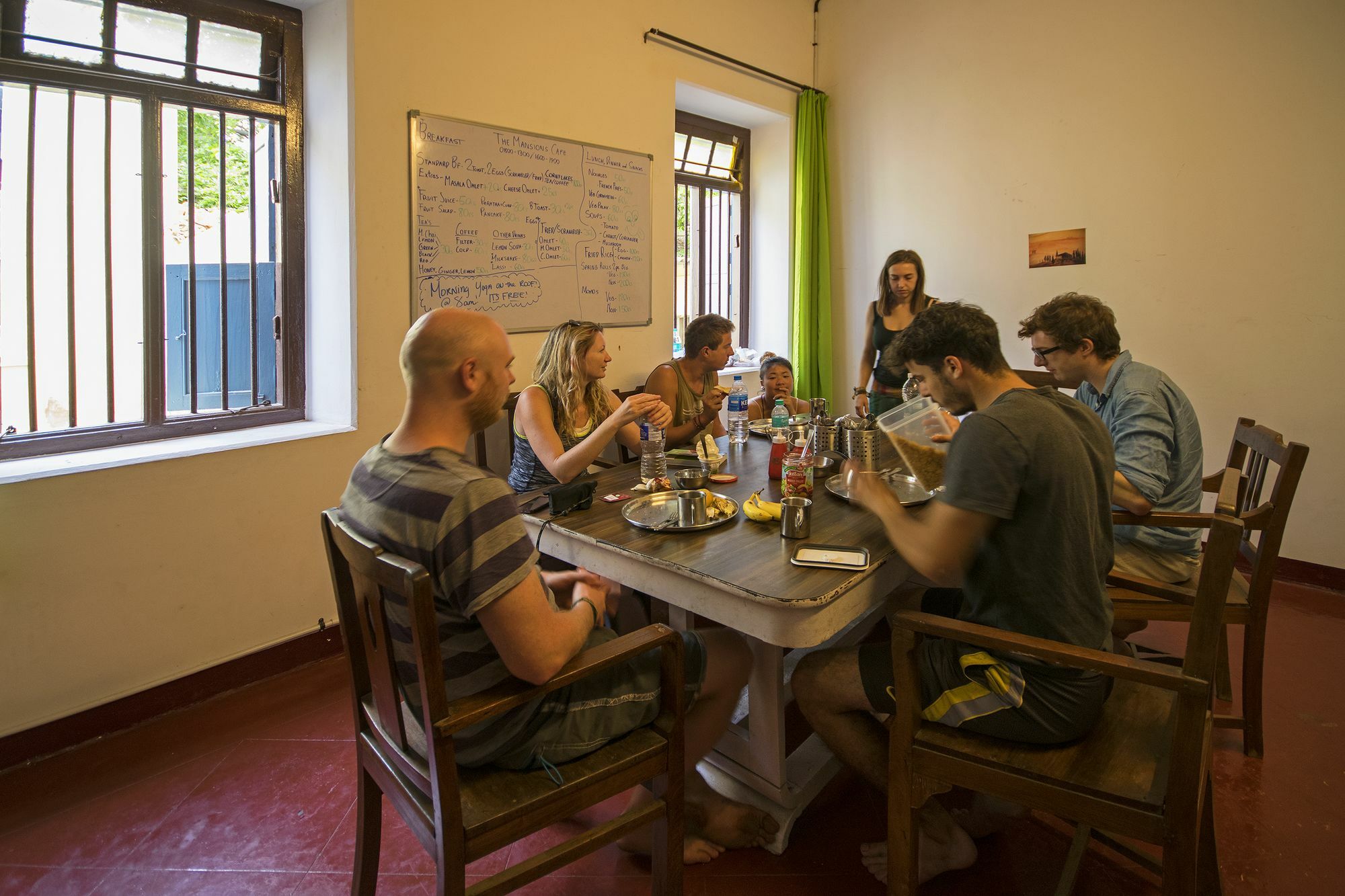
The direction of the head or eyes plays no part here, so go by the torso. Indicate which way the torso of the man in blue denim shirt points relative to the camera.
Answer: to the viewer's left

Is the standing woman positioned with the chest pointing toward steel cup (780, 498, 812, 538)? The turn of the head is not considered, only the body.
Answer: yes

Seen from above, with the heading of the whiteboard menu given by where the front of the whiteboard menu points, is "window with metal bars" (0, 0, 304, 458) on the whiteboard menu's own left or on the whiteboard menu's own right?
on the whiteboard menu's own right

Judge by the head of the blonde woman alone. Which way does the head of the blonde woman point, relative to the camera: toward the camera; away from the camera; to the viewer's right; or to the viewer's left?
to the viewer's right

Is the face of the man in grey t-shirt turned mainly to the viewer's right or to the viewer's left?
to the viewer's left
